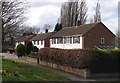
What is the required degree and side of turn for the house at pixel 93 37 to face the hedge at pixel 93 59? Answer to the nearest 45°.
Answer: approximately 45° to its left

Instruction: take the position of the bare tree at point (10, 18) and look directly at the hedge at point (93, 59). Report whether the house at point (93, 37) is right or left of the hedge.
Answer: left
